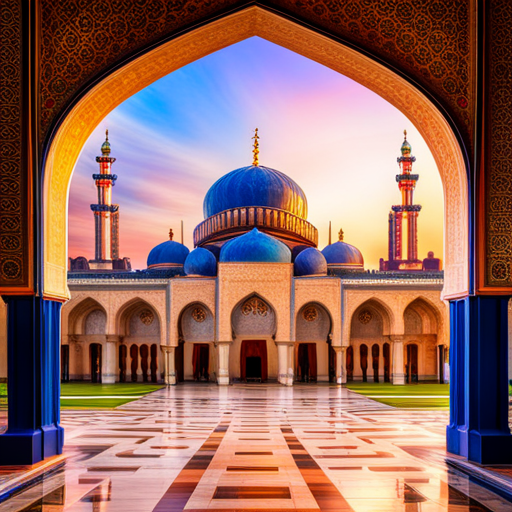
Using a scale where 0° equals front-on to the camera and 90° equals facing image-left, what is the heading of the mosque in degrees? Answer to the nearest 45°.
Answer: approximately 0°

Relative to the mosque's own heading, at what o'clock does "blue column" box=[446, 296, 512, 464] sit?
The blue column is roughly at 12 o'clock from the mosque.
